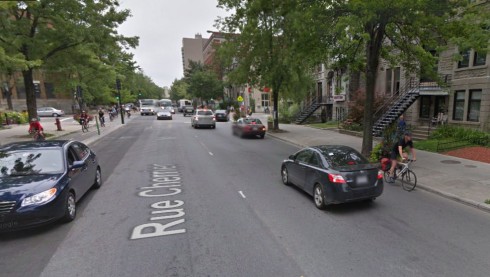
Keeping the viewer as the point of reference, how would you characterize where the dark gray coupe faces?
facing away from the viewer and to the left of the viewer

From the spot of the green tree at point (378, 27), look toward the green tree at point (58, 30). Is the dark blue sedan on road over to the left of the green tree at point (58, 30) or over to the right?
left

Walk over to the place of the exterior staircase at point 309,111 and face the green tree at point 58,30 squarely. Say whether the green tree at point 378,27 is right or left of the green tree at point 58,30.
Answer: left

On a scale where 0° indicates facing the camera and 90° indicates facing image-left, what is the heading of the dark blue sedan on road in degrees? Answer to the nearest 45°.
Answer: approximately 45°

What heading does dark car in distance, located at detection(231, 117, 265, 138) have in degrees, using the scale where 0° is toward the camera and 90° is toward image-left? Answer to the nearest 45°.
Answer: approximately 135°

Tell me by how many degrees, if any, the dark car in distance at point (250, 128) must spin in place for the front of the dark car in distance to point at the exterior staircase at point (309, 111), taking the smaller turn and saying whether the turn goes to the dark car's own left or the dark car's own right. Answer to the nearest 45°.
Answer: approximately 90° to the dark car's own right

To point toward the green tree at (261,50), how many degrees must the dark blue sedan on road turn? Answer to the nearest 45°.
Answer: approximately 180°
